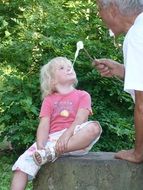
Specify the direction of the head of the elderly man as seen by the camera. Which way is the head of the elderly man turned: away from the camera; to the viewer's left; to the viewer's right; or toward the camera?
to the viewer's left

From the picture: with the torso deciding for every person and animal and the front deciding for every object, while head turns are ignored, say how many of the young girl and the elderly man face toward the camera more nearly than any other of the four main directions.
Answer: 1

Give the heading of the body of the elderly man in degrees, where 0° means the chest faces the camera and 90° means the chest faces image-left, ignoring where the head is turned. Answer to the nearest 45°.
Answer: approximately 90°

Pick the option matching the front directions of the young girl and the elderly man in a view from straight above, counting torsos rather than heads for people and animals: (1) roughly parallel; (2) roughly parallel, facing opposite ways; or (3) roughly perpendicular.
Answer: roughly perpendicular

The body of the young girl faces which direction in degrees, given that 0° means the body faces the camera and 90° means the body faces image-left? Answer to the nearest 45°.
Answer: approximately 0°
